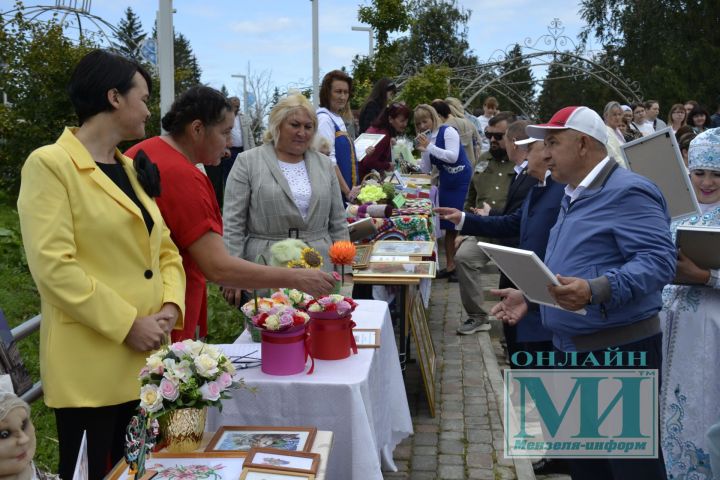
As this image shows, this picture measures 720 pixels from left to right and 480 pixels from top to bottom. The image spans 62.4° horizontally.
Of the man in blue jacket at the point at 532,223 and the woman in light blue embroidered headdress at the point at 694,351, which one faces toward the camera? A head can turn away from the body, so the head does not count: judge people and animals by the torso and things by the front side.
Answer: the woman in light blue embroidered headdress

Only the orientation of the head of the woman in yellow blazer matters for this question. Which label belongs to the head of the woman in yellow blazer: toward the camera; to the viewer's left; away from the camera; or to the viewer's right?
to the viewer's right

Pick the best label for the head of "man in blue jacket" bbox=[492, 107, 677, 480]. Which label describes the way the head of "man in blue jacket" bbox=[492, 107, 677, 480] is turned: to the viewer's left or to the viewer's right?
to the viewer's left

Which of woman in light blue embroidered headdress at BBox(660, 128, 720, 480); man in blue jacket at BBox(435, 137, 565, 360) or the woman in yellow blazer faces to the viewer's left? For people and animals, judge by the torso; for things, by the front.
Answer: the man in blue jacket

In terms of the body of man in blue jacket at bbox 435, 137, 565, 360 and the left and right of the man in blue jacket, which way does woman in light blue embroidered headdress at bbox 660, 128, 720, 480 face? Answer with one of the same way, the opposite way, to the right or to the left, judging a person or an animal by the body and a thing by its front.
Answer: to the left

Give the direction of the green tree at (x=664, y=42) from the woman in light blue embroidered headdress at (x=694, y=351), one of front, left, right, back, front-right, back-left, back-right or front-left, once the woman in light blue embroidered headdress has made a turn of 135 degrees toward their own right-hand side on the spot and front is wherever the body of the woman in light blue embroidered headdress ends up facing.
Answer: front-right

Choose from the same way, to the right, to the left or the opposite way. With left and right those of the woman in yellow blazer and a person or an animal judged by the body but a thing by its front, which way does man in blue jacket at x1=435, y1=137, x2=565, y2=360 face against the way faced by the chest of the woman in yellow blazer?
the opposite way

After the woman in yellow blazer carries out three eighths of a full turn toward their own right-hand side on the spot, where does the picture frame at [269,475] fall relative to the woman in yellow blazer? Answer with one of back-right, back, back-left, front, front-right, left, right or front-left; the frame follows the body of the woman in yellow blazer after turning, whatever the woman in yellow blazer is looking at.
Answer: back-left

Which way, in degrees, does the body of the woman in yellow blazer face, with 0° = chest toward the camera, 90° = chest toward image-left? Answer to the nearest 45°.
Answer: approximately 315°

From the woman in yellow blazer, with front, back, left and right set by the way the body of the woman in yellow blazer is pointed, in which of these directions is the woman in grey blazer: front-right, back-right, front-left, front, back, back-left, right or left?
left

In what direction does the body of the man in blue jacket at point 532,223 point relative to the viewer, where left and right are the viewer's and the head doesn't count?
facing to the left of the viewer

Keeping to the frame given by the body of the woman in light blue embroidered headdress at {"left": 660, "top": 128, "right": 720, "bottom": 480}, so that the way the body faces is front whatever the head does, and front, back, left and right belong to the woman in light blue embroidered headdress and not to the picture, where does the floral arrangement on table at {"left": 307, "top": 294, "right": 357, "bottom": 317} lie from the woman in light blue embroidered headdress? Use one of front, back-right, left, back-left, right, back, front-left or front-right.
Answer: front-right

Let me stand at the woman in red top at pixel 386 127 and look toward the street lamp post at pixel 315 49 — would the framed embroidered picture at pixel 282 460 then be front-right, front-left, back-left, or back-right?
back-left

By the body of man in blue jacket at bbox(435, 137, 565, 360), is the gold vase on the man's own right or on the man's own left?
on the man's own left

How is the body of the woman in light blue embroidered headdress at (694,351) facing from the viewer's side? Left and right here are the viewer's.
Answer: facing the viewer

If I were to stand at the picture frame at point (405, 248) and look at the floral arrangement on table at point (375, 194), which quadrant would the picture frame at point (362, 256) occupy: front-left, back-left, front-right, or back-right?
back-left

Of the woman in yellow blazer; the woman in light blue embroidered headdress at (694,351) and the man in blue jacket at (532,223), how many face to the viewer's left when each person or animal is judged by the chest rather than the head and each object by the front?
1

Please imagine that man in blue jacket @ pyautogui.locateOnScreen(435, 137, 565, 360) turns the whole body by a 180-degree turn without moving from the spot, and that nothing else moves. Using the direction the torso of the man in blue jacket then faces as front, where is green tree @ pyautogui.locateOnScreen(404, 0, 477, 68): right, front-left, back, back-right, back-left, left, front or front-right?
left

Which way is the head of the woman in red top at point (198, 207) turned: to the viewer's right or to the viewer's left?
to the viewer's right
